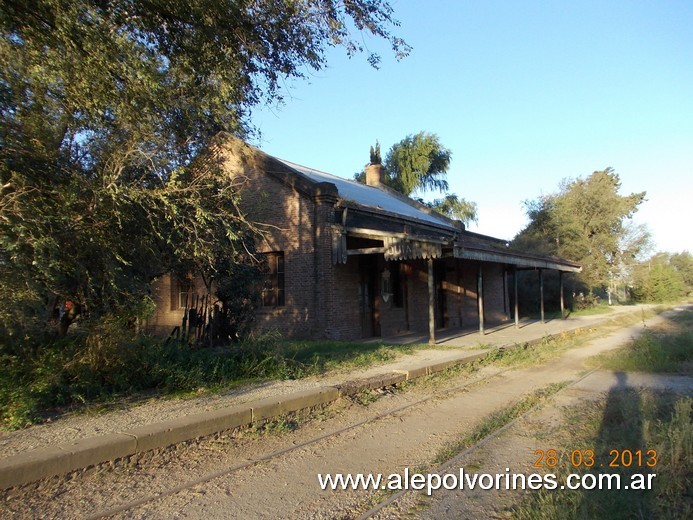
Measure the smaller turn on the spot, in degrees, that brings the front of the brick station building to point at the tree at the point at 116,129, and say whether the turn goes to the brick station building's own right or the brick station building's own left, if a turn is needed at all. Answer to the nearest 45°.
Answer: approximately 45° to the brick station building's own right

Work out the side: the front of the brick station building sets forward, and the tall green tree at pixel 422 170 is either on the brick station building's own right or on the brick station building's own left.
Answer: on the brick station building's own left

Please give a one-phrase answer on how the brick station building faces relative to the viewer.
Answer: facing the viewer and to the right of the viewer

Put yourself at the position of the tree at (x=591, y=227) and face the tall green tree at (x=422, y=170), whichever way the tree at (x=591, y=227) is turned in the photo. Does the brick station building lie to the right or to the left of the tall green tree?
left

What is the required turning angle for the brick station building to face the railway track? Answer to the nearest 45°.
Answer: approximately 45° to its right

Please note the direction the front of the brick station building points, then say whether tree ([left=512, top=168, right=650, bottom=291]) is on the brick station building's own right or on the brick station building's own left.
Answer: on the brick station building's own left
